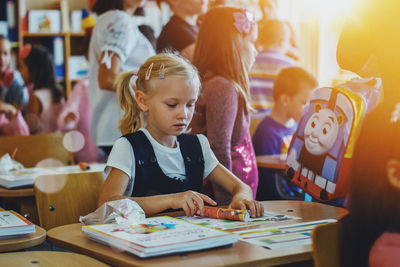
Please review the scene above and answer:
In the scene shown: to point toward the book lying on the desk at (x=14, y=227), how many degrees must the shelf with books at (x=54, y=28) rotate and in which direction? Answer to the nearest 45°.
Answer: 0° — it already faces it

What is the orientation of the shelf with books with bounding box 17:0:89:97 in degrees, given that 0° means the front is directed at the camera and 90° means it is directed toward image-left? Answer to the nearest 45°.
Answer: approximately 0°

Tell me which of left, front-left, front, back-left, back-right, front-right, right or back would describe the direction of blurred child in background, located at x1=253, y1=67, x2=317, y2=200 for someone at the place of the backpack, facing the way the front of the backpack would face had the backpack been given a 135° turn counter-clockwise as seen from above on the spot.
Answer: left
